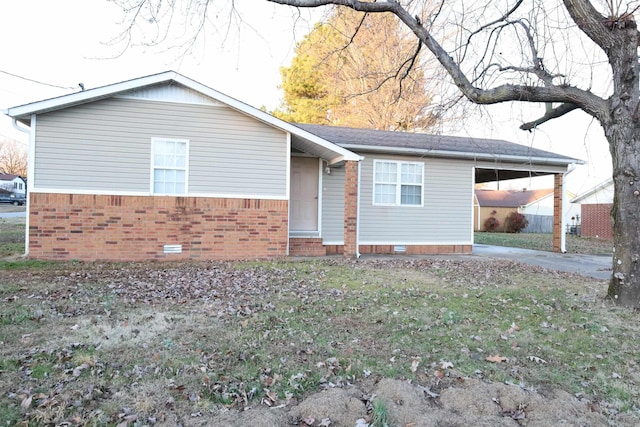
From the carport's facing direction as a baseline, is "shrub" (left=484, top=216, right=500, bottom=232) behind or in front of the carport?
behind

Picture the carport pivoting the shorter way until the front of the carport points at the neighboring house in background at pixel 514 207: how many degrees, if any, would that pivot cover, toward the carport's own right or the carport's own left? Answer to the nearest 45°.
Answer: approximately 180°

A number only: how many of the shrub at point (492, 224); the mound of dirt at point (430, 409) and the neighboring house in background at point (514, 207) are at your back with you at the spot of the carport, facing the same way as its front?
2

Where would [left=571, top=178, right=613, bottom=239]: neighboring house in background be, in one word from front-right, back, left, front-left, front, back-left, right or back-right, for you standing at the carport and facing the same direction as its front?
back

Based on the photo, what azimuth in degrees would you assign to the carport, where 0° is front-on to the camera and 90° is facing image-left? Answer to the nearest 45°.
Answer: approximately 0°

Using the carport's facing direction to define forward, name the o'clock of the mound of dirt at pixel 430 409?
The mound of dirt is roughly at 12 o'clock from the carport.
